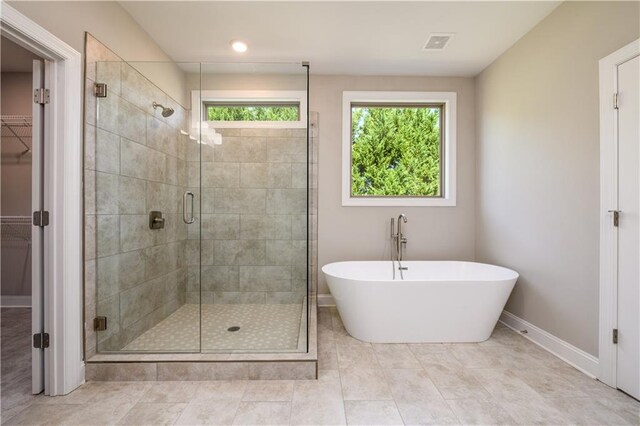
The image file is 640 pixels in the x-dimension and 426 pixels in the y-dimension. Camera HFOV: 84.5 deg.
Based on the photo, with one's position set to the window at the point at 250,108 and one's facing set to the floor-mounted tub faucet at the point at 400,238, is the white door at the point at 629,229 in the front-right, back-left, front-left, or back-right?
front-right

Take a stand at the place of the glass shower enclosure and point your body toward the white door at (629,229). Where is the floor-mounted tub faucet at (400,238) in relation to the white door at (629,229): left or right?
left

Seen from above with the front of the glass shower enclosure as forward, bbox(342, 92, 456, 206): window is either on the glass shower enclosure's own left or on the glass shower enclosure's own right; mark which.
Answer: on the glass shower enclosure's own left

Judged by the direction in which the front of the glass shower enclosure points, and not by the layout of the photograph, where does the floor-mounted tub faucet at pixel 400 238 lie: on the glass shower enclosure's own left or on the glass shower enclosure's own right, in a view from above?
on the glass shower enclosure's own left

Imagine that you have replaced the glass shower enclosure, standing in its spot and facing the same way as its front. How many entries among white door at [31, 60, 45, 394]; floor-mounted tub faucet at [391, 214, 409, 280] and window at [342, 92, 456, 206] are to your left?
2

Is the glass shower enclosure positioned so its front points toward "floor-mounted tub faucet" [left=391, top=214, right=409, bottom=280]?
no

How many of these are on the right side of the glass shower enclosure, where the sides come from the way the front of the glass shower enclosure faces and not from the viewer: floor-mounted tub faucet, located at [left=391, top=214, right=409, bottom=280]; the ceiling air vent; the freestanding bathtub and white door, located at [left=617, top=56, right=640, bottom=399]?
0

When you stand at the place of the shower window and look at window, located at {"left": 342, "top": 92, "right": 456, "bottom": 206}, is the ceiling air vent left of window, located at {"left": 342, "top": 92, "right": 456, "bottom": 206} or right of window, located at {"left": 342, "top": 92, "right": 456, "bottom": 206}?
right

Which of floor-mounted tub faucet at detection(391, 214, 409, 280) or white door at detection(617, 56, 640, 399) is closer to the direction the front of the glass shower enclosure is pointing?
the white door

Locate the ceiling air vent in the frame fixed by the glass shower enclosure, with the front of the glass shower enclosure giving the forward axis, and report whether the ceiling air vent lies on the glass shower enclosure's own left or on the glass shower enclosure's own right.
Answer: on the glass shower enclosure's own left

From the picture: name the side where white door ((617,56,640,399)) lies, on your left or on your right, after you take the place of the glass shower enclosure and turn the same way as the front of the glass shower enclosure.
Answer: on your left

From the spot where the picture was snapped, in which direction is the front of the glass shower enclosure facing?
facing the viewer

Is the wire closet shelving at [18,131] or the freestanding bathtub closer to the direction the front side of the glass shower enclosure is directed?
the freestanding bathtub

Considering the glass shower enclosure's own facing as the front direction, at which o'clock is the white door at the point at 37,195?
The white door is roughly at 2 o'clock from the glass shower enclosure.

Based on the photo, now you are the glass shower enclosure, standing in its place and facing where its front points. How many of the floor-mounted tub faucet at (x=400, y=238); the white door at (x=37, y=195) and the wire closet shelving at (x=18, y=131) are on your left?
1

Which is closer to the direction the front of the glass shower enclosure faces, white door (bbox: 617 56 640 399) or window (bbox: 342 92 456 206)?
the white door

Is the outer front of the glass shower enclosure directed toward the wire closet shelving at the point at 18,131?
no
